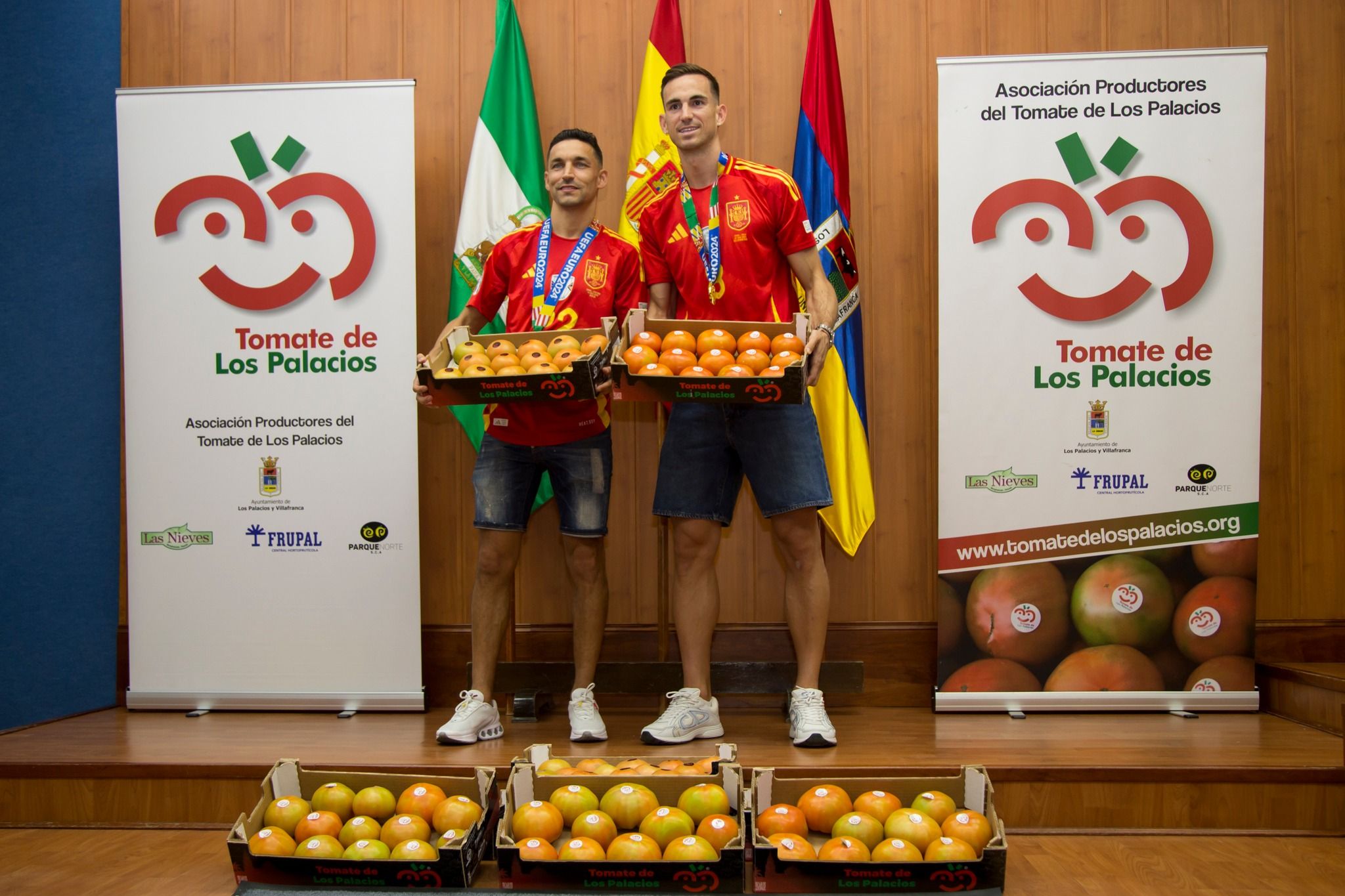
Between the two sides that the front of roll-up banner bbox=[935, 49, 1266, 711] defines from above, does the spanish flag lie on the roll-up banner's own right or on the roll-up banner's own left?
on the roll-up banner's own right

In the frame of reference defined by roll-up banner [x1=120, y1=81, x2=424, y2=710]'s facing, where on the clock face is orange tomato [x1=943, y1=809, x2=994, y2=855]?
The orange tomato is roughly at 11 o'clock from the roll-up banner.

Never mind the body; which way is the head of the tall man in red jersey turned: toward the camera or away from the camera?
toward the camera

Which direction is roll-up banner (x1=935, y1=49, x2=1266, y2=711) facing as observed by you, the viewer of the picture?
facing the viewer

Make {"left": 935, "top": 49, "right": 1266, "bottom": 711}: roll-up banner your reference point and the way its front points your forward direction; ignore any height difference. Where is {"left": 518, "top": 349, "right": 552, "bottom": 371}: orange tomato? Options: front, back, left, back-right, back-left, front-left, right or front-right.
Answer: front-right

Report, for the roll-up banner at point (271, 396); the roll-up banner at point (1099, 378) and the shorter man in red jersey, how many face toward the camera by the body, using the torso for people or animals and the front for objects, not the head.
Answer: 3

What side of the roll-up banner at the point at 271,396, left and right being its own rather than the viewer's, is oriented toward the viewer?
front

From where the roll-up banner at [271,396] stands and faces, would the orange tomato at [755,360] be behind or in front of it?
in front

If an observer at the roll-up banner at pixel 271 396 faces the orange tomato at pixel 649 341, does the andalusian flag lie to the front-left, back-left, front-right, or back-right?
front-left

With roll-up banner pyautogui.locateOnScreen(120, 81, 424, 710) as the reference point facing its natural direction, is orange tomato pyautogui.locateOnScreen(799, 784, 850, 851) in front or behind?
in front
